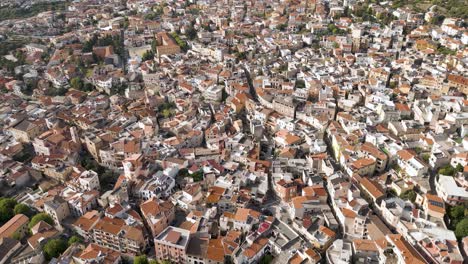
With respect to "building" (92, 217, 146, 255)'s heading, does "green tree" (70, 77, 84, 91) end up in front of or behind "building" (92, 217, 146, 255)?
behind

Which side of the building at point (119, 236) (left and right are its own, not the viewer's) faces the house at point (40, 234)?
right

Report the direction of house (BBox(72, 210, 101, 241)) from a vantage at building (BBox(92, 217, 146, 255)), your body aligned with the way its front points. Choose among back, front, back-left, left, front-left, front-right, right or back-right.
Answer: right

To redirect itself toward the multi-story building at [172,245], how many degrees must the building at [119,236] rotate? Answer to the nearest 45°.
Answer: approximately 90° to its left

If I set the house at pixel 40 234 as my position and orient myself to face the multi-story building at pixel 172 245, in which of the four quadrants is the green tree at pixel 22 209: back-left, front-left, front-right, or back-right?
back-left

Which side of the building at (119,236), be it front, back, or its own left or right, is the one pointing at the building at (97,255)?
front

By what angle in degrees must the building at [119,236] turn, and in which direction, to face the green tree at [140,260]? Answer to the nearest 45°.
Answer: approximately 45° to its left

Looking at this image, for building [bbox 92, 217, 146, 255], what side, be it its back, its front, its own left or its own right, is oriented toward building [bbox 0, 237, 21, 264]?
right

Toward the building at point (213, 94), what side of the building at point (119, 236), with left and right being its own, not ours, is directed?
back

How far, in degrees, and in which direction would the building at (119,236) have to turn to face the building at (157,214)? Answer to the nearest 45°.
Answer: approximately 135° to its left

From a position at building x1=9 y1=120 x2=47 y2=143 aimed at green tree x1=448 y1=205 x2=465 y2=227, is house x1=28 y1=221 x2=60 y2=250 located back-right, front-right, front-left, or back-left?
front-right

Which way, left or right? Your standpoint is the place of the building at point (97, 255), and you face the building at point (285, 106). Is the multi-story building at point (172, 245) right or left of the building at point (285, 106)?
right

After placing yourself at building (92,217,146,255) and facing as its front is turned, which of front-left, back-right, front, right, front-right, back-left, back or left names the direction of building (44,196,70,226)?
right

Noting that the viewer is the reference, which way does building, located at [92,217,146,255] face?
facing the viewer and to the left of the viewer
